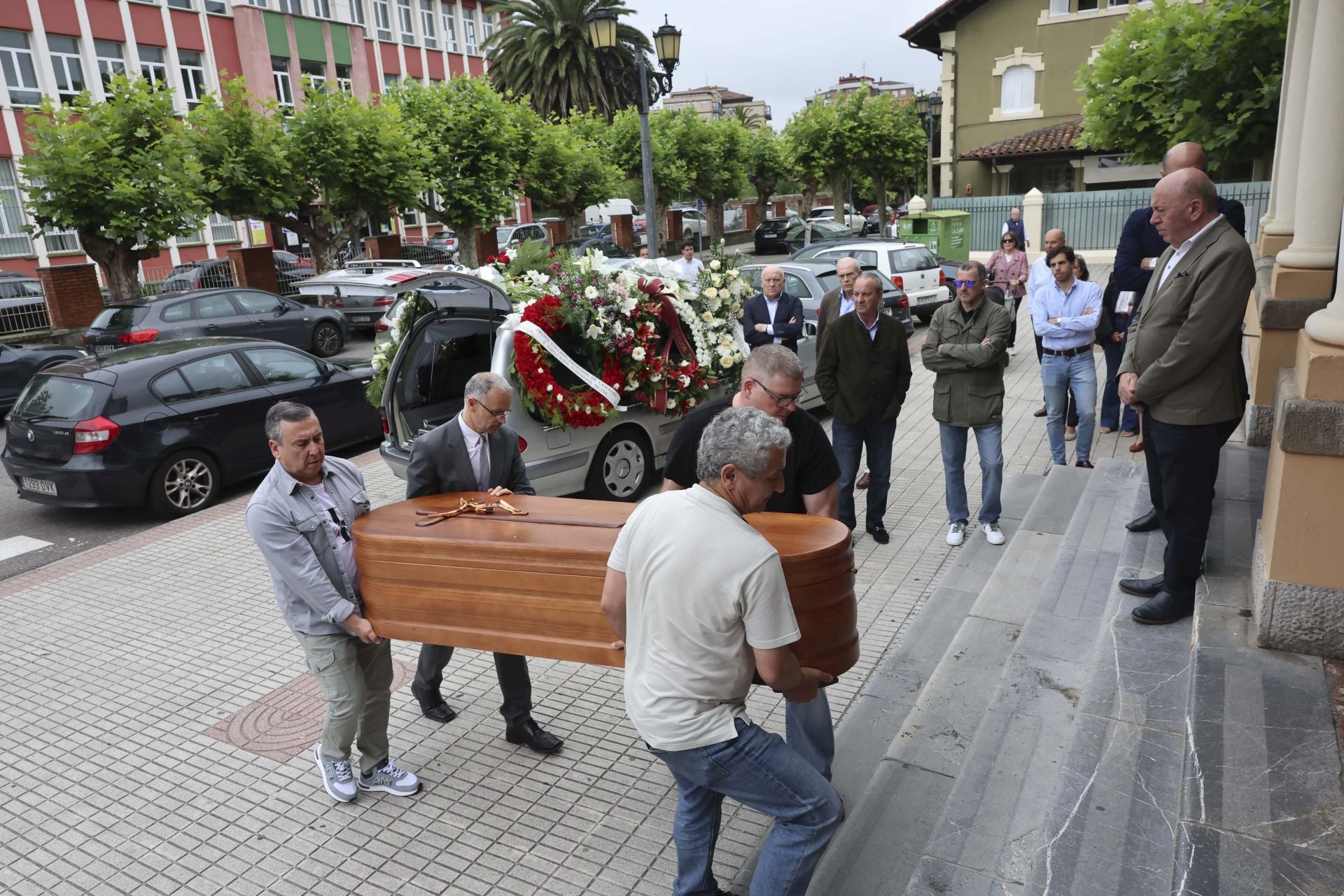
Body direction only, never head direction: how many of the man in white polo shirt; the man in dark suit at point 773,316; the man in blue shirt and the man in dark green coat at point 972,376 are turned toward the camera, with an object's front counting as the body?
3

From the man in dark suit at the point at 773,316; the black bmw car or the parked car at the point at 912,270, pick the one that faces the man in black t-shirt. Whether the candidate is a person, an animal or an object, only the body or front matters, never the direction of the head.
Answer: the man in dark suit

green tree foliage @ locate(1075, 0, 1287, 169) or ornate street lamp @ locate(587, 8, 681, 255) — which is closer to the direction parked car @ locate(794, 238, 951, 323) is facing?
the ornate street lamp

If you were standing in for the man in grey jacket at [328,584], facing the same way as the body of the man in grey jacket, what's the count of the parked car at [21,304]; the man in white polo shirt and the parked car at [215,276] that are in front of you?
1

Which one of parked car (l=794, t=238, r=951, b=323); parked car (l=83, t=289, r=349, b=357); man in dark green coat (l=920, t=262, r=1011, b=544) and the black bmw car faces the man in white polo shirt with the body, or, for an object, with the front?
the man in dark green coat

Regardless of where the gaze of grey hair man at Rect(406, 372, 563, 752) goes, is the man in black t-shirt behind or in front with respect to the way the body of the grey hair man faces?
in front

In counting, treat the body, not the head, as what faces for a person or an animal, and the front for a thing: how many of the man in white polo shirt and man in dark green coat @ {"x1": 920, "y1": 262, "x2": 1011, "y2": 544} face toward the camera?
1

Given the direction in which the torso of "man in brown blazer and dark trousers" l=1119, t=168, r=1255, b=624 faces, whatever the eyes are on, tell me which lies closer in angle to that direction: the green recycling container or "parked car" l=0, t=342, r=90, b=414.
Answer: the parked car

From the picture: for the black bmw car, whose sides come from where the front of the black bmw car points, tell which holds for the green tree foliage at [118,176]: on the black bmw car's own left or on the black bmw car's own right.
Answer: on the black bmw car's own left

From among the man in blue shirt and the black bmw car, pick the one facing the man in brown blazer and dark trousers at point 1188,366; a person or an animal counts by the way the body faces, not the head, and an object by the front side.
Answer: the man in blue shirt

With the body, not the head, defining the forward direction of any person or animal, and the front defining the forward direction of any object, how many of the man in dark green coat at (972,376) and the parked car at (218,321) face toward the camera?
1
